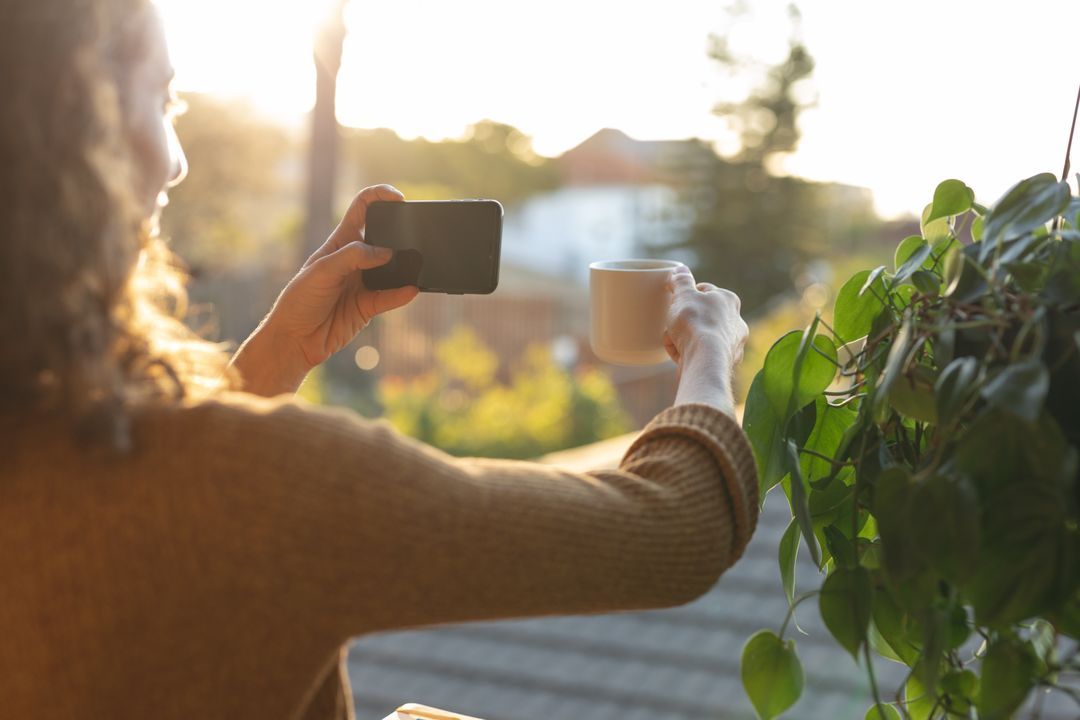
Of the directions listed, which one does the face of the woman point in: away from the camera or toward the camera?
away from the camera

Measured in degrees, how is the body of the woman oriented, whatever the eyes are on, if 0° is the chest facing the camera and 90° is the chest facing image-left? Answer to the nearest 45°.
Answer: approximately 225°

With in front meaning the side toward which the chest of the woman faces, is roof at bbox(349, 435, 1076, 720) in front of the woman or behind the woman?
in front
